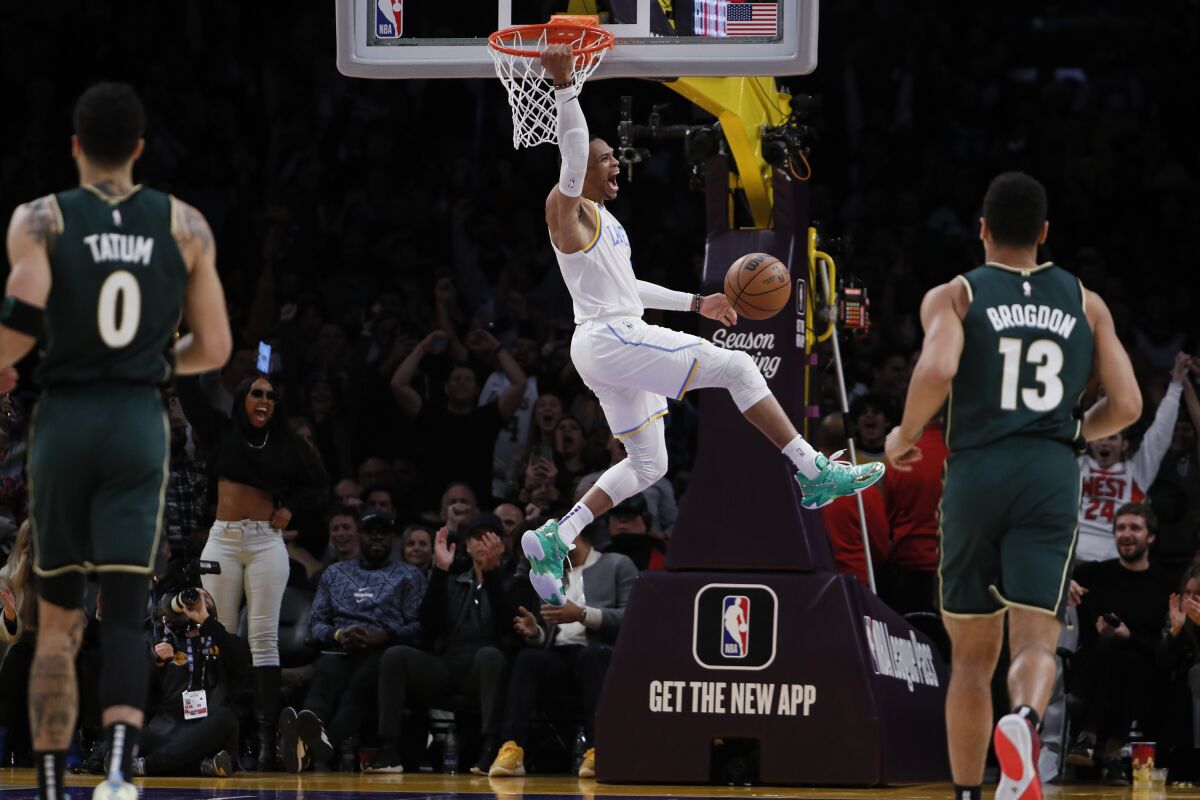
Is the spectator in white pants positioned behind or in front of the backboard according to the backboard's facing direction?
behind

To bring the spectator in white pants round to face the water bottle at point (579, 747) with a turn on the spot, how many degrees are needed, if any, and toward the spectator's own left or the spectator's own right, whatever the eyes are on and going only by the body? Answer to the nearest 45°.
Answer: approximately 45° to the spectator's own left

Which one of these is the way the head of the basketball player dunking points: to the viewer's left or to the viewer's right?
to the viewer's right

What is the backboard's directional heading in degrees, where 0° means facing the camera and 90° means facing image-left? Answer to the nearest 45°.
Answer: approximately 0°
